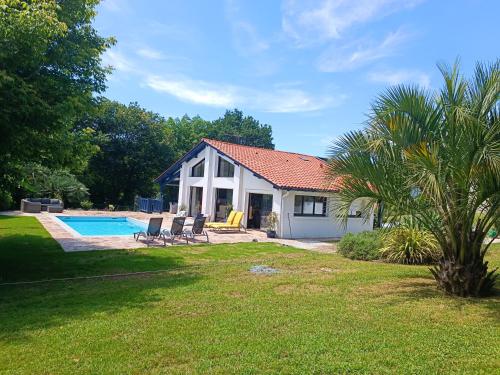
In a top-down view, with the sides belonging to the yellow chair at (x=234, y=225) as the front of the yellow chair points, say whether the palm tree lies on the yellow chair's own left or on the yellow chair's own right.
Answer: on the yellow chair's own left

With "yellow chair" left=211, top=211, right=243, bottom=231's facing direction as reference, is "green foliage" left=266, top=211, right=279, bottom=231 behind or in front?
behind

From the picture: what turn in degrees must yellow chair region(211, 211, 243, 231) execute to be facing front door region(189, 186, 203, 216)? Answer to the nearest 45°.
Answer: approximately 90° to its right

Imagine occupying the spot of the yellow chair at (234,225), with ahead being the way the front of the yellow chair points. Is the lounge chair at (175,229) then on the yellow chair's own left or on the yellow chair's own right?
on the yellow chair's own left

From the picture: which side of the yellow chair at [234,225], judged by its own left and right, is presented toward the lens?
left

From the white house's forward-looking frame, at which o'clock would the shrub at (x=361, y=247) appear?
The shrub is roughly at 10 o'clock from the white house.

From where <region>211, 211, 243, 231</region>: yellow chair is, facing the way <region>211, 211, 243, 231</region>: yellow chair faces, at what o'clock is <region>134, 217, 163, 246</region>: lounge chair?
The lounge chair is roughly at 10 o'clock from the yellow chair.

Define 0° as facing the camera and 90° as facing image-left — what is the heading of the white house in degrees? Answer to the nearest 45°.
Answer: approximately 45°

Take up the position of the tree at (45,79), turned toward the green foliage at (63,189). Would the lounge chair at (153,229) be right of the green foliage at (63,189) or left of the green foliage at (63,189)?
right

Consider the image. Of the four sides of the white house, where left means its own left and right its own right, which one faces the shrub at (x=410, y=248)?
left

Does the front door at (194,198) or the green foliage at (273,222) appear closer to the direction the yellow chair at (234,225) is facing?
the front door
